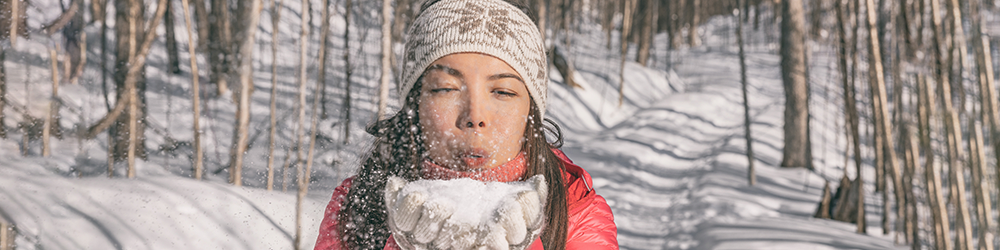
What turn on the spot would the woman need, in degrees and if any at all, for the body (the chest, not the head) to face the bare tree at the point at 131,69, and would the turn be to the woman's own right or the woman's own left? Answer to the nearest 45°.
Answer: approximately 135° to the woman's own right

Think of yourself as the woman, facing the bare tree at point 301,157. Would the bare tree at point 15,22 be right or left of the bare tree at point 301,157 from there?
left

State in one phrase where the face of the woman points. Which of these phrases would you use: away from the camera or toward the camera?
toward the camera

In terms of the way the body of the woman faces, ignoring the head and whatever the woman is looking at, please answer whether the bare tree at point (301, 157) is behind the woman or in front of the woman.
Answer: behind

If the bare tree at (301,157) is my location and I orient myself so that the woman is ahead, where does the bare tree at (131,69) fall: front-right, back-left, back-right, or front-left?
back-right

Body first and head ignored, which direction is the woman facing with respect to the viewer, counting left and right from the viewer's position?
facing the viewer
